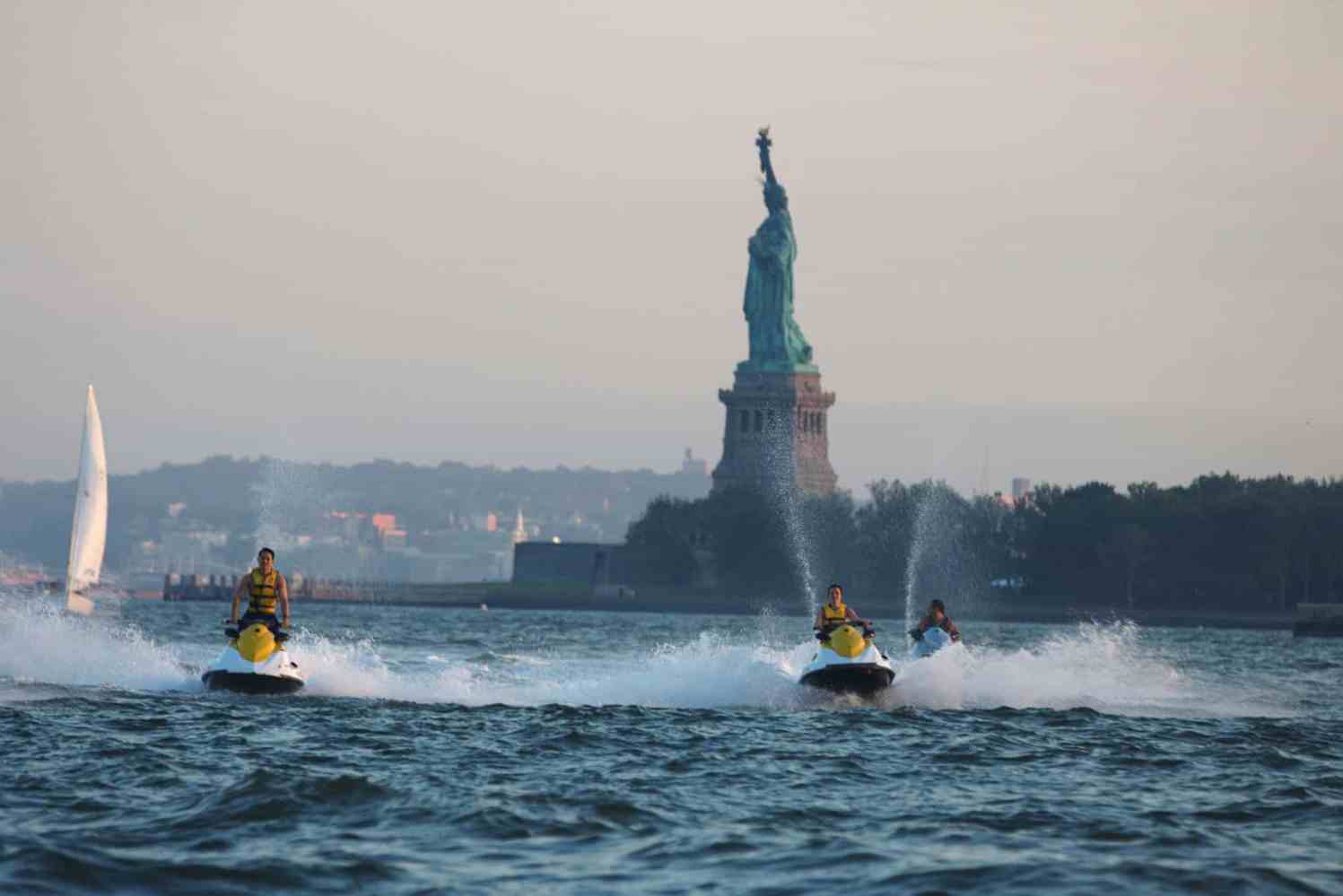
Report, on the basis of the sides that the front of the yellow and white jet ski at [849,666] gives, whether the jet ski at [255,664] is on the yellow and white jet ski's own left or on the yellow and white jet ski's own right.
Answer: on the yellow and white jet ski's own right

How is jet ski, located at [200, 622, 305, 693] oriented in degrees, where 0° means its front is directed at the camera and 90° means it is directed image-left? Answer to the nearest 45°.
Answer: approximately 0°

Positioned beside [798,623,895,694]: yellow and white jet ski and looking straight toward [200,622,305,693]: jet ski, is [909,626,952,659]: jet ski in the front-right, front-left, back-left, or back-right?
back-right

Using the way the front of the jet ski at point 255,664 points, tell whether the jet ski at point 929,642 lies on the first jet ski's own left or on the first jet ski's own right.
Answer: on the first jet ski's own left

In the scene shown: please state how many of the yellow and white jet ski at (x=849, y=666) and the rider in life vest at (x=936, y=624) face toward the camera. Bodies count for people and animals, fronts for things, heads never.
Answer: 2
